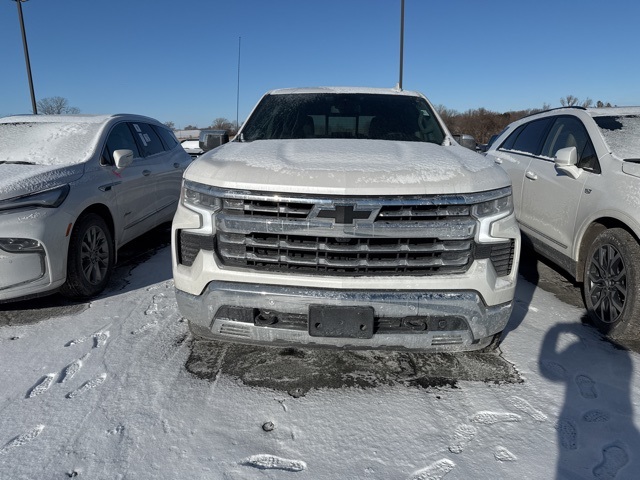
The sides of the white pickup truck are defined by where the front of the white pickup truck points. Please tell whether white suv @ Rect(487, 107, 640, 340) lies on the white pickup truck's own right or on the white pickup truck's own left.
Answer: on the white pickup truck's own left

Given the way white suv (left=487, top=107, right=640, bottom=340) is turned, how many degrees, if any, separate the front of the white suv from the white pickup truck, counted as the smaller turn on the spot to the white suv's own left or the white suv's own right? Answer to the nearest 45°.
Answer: approximately 90° to the white suv's own right

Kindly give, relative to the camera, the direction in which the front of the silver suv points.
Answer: facing the viewer and to the left of the viewer

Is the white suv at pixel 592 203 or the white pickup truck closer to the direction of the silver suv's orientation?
the white pickup truck

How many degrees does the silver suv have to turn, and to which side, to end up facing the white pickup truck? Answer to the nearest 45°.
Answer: approximately 90° to its left

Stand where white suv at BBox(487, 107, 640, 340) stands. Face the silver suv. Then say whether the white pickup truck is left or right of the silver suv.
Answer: left

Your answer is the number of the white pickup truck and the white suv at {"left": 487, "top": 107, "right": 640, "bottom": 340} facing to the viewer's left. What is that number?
0

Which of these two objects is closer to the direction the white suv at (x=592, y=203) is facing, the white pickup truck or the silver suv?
the white pickup truck

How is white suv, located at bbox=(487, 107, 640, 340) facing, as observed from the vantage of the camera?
facing the viewer and to the right of the viewer
